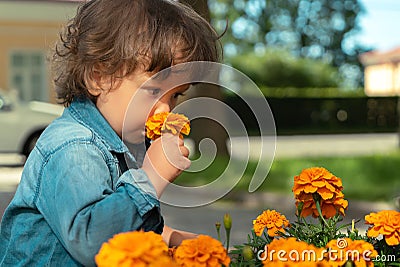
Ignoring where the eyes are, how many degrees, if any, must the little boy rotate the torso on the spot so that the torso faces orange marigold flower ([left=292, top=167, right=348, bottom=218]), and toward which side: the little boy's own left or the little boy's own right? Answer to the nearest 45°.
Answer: approximately 45° to the little boy's own right

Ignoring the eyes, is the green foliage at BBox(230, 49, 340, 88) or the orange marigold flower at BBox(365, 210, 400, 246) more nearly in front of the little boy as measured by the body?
the orange marigold flower

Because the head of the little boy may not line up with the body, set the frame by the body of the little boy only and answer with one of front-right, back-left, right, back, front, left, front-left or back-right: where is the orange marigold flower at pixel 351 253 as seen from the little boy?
front-right

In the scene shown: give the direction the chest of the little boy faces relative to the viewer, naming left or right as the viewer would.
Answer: facing to the right of the viewer

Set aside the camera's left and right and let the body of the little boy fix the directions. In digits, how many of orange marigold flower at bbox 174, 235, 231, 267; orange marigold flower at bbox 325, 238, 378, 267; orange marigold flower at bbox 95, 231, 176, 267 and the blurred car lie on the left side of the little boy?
1

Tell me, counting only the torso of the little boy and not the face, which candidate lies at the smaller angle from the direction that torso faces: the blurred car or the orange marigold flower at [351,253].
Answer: the orange marigold flower

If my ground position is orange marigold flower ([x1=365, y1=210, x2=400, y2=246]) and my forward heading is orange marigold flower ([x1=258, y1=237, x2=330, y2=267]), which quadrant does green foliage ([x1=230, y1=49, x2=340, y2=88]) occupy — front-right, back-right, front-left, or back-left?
back-right

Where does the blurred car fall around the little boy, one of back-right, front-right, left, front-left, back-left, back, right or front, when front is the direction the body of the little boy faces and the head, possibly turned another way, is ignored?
left

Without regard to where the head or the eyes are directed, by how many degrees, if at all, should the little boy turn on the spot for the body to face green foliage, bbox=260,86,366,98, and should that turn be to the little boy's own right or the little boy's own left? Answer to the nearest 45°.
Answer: approximately 90° to the little boy's own left

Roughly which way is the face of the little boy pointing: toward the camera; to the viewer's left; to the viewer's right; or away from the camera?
to the viewer's right

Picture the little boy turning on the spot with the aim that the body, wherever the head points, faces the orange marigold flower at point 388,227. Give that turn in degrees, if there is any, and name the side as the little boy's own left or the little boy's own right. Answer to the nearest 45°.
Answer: approximately 45° to the little boy's own right

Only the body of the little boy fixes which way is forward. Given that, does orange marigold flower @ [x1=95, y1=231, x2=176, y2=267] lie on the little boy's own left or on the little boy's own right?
on the little boy's own right
